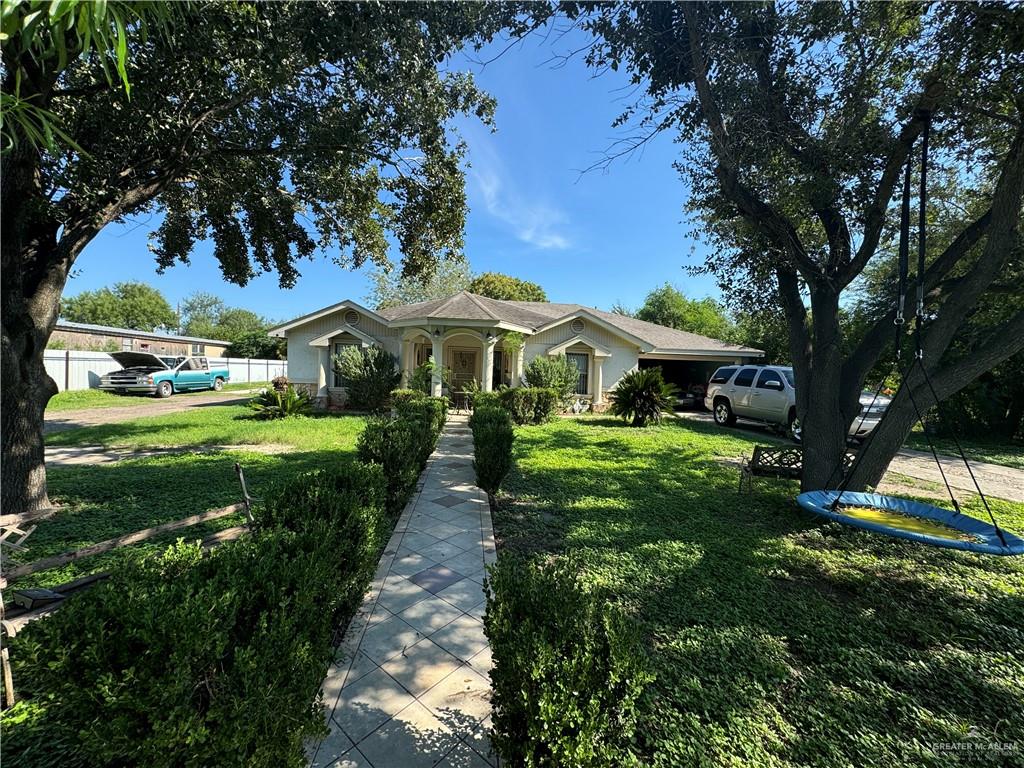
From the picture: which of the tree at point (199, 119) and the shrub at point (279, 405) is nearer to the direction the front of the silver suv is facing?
the tree

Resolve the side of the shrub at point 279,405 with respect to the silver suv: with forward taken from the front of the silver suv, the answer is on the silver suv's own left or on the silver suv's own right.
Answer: on the silver suv's own right

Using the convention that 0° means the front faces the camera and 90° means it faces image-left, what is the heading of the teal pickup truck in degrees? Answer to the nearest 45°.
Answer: approximately 45°

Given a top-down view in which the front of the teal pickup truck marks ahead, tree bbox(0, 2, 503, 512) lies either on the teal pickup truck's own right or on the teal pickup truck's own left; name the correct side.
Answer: on the teal pickup truck's own left

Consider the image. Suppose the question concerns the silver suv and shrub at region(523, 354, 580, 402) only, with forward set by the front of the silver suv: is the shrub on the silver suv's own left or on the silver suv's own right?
on the silver suv's own right
